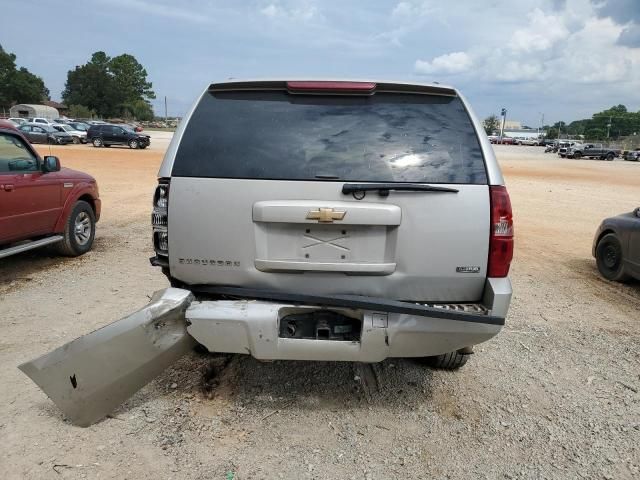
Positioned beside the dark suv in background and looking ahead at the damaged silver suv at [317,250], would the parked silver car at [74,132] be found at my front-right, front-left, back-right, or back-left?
back-right

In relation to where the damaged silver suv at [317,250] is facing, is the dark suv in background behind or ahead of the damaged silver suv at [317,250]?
ahead

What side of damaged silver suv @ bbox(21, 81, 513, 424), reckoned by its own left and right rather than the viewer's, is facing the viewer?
back

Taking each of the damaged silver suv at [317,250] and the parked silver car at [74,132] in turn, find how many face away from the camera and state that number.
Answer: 1

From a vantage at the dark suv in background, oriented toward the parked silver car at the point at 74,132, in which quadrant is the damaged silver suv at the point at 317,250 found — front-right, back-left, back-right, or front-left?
back-left

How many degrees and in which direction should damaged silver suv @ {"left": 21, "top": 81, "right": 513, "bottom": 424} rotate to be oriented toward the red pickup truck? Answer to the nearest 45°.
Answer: approximately 45° to its left

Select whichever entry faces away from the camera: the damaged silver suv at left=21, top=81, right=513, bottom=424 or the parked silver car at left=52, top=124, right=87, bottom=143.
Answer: the damaged silver suv

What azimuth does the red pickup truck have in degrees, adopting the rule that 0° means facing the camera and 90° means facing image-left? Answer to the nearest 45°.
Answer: approximately 225°

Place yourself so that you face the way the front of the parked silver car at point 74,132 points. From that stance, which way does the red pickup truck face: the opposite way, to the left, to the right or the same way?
to the left
